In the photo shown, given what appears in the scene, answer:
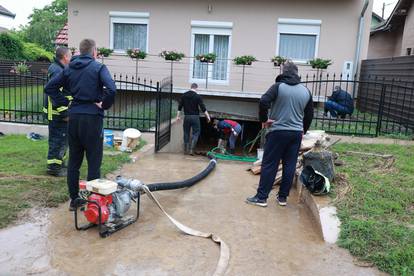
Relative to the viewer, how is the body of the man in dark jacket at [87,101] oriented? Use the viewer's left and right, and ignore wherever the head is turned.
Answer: facing away from the viewer and to the right of the viewer

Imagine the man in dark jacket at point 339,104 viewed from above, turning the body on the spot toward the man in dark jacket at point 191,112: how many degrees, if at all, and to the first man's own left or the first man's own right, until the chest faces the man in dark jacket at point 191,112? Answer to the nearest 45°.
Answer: approximately 45° to the first man's own left

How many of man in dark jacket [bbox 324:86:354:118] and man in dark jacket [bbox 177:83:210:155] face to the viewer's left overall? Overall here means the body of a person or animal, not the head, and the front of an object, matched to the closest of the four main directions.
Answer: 1

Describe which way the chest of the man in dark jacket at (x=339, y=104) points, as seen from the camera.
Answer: to the viewer's left

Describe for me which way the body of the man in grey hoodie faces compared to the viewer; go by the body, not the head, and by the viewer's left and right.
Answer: facing away from the viewer and to the left of the viewer

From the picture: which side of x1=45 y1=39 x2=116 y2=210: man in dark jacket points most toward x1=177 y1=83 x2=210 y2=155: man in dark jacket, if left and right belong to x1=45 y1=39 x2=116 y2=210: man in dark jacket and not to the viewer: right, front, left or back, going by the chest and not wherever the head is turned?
front

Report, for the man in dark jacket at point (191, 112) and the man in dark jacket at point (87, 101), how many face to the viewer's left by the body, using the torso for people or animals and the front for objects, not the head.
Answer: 0

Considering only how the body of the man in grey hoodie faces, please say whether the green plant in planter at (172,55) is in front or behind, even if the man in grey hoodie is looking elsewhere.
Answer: in front

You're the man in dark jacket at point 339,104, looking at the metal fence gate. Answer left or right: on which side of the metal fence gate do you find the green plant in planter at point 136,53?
right

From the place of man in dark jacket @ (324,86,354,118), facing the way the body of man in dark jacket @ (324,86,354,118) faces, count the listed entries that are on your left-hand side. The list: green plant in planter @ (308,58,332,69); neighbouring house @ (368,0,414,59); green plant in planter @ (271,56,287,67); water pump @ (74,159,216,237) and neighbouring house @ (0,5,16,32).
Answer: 1

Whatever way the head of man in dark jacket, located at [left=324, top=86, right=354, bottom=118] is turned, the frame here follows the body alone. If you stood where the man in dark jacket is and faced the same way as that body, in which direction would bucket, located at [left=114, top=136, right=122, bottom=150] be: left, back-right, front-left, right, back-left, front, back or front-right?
front-left

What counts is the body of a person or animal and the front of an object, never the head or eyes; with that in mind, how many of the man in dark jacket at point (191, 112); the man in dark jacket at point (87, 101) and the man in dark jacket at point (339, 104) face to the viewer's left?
1

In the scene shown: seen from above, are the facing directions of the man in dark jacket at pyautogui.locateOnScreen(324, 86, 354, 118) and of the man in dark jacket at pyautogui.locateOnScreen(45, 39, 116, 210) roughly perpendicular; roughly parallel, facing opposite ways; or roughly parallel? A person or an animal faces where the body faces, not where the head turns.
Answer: roughly perpendicular

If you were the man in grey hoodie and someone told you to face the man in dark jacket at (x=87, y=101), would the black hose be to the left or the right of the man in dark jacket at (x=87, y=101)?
right
